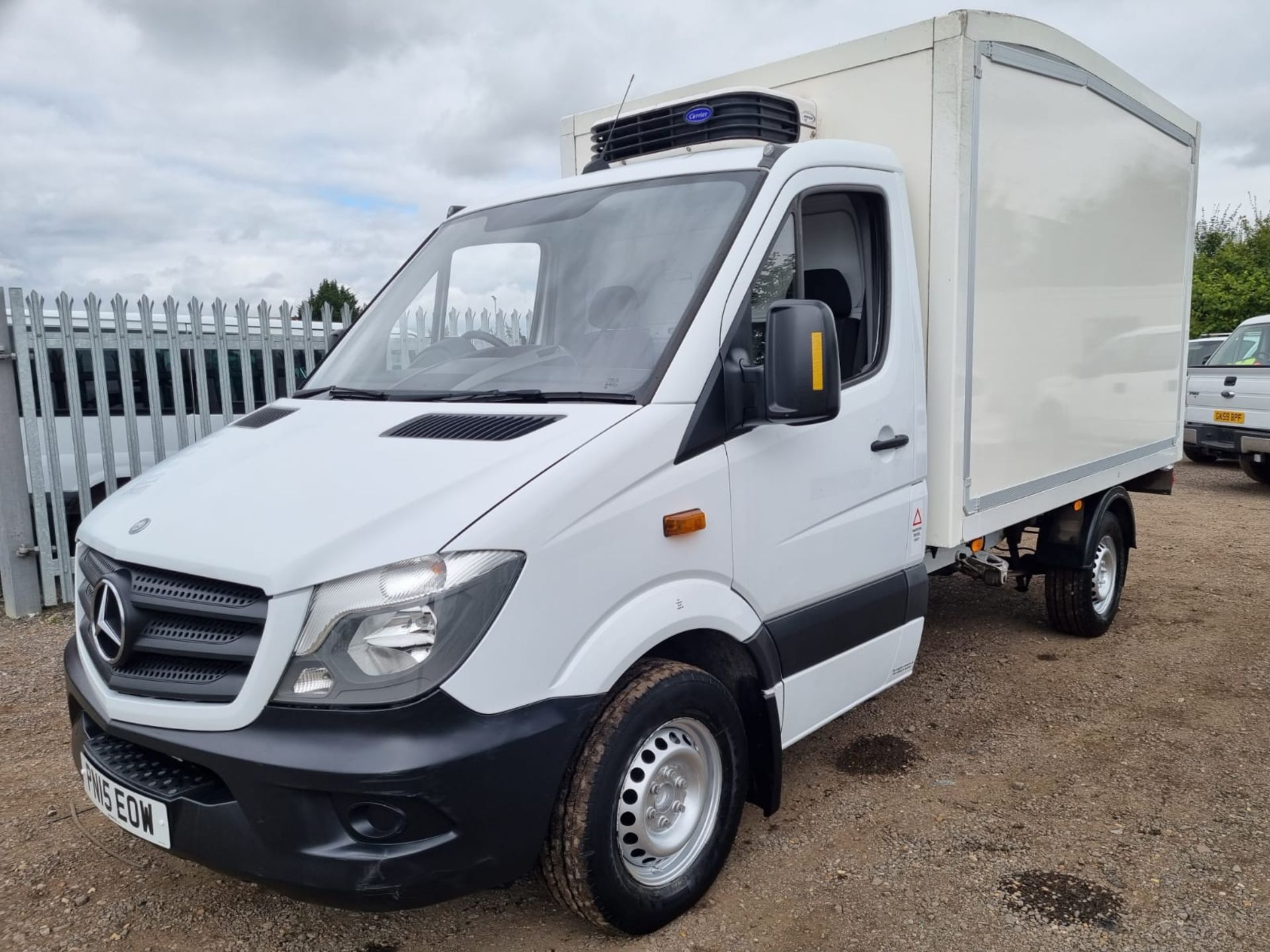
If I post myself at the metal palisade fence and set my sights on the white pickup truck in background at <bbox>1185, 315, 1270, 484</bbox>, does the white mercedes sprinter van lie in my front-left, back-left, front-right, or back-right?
front-right

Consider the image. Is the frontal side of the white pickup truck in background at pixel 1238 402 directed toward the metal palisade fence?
no

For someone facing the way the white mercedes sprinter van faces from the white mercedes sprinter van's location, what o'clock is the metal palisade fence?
The metal palisade fence is roughly at 3 o'clock from the white mercedes sprinter van.

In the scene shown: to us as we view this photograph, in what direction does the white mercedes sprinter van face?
facing the viewer and to the left of the viewer

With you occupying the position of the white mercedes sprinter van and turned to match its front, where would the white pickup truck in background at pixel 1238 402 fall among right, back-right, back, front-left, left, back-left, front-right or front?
back

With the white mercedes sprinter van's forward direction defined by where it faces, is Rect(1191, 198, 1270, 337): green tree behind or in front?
behind
